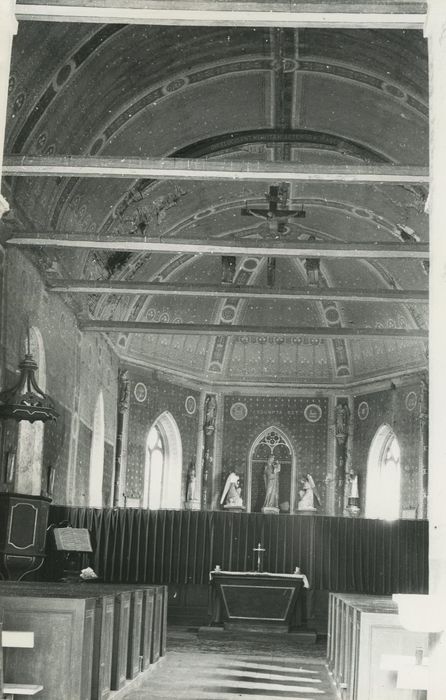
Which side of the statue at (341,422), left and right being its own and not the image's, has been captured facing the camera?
front

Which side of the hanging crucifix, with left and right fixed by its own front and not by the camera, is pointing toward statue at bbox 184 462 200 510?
back

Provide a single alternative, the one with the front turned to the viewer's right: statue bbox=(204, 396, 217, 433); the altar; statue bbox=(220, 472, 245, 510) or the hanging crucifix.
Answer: statue bbox=(220, 472, 245, 510)

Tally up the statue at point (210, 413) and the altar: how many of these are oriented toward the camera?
2

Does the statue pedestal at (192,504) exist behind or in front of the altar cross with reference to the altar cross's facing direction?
behind

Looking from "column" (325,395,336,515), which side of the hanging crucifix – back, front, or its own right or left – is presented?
back

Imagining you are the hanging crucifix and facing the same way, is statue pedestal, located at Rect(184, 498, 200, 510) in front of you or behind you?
behind

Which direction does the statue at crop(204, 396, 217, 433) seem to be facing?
toward the camera

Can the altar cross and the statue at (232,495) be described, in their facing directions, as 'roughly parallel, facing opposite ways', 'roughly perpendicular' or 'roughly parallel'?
roughly perpendicular

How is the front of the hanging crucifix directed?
toward the camera

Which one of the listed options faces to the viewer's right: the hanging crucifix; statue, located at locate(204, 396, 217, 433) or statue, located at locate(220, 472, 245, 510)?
statue, located at locate(220, 472, 245, 510)

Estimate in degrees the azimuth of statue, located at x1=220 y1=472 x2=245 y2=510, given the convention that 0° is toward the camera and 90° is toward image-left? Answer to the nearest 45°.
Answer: approximately 270°

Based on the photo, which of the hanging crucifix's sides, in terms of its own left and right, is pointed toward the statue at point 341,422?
back
